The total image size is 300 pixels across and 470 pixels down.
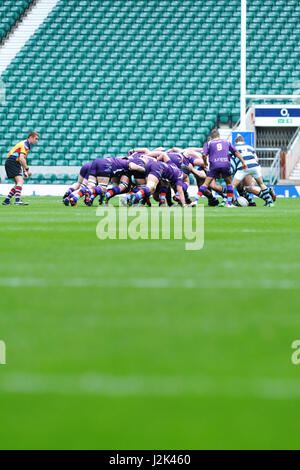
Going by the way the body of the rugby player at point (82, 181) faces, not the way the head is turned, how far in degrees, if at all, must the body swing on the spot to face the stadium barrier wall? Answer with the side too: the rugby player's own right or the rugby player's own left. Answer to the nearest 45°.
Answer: approximately 90° to the rugby player's own left

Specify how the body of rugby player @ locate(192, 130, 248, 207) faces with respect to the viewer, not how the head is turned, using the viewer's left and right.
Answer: facing away from the viewer

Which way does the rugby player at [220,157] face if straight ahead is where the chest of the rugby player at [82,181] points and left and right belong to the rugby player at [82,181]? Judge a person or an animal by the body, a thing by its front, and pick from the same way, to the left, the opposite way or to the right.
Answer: to the left

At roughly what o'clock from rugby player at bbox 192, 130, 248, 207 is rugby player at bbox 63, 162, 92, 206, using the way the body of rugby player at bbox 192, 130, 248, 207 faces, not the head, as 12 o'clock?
rugby player at bbox 63, 162, 92, 206 is roughly at 9 o'clock from rugby player at bbox 192, 130, 248, 207.

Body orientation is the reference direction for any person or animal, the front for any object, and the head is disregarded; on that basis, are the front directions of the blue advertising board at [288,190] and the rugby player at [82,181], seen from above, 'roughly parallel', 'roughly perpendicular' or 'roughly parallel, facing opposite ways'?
roughly perpendicular

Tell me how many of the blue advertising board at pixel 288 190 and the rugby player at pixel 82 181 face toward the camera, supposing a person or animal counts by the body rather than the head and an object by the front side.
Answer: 1

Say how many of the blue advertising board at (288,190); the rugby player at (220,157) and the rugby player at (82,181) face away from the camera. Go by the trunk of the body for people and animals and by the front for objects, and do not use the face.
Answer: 1

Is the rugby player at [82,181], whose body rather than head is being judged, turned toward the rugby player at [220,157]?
yes

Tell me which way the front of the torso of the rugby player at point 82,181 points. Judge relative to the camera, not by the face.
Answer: to the viewer's right

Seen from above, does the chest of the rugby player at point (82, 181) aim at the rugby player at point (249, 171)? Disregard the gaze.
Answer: yes
